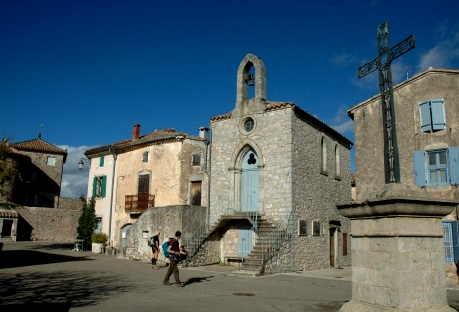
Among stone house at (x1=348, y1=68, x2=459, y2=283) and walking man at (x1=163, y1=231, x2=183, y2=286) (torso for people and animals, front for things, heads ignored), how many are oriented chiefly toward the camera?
1

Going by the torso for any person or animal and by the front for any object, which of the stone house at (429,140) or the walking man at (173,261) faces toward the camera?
the stone house

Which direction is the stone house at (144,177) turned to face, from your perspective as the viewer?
facing the viewer and to the left of the viewer

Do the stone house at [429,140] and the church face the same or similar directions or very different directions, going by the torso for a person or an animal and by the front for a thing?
same or similar directions

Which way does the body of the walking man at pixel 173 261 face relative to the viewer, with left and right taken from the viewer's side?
facing to the right of the viewer

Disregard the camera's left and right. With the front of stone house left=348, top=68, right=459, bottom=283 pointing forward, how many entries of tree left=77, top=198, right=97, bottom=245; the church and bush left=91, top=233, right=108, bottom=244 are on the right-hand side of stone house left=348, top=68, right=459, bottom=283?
3

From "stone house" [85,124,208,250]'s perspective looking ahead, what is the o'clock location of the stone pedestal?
The stone pedestal is roughly at 10 o'clock from the stone house.

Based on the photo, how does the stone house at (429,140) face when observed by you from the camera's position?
facing the viewer

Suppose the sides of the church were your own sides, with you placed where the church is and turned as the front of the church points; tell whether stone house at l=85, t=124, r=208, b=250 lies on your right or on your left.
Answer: on your right

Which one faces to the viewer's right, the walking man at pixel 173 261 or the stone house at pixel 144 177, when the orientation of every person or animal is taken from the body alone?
the walking man
